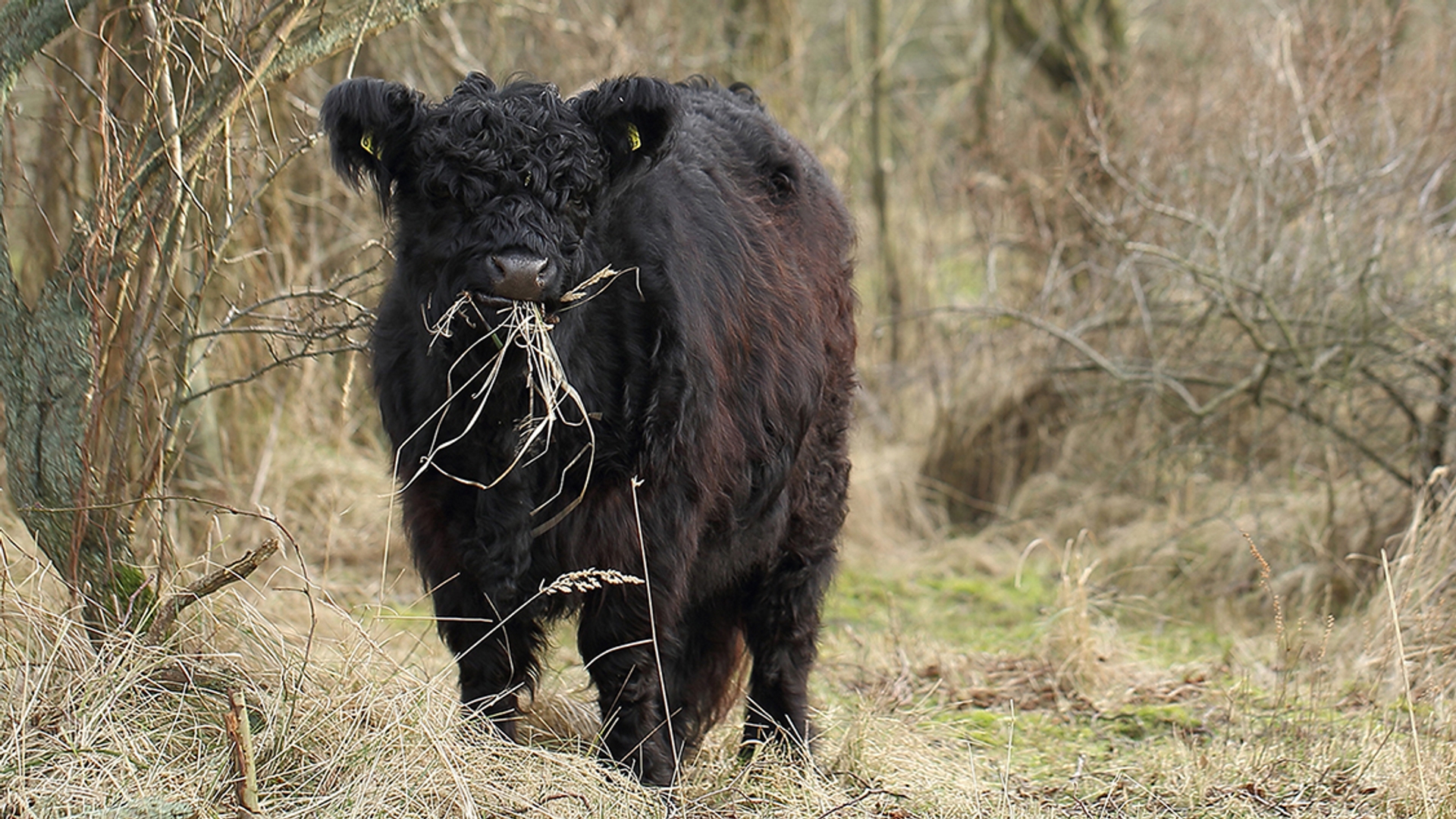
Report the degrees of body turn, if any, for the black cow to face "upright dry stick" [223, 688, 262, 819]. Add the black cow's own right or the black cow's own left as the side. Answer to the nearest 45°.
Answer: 0° — it already faces it

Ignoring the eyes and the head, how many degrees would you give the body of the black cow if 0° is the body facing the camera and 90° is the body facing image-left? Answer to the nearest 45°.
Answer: approximately 45°

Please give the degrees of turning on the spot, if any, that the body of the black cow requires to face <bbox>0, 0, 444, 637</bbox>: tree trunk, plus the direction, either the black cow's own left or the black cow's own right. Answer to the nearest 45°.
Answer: approximately 45° to the black cow's own right

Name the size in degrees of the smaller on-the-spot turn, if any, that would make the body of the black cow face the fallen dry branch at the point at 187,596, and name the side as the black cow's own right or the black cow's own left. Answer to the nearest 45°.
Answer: approximately 45° to the black cow's own right

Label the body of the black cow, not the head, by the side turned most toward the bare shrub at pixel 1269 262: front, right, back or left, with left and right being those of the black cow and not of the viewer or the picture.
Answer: back

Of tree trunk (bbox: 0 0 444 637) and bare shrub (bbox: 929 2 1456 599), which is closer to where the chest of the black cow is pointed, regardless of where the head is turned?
the tree trunk

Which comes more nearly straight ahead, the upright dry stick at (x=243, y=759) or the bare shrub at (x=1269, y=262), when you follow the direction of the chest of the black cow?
the upright dry stick
